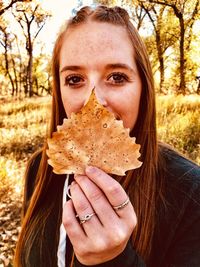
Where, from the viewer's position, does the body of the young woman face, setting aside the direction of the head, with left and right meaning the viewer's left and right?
facing the viewer

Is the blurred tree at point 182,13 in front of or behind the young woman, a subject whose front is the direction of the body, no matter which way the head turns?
behind
